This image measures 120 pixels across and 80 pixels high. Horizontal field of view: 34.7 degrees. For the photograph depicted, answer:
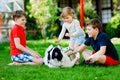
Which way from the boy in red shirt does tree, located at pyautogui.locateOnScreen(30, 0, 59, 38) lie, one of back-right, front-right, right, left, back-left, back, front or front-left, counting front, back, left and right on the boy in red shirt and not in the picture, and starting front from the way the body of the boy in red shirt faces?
left

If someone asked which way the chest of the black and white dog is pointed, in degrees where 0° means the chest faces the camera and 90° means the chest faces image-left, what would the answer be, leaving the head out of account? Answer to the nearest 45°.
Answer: approximately 45°

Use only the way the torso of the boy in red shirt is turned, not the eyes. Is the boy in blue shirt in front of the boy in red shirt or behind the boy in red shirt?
in front

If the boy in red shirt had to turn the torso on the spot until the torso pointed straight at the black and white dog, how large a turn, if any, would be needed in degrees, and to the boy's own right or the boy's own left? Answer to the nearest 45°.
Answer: approximately 45° to the boy's own right

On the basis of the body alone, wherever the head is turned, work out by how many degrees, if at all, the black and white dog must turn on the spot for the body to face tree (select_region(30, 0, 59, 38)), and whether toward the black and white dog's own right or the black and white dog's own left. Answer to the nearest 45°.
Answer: approximately 135° to the black and white dog's own right

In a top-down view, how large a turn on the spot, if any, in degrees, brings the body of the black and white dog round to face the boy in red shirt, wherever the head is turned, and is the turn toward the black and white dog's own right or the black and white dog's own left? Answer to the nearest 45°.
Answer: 0° — it already faces them

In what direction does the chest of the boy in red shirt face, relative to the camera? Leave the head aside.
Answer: to the viewer's right

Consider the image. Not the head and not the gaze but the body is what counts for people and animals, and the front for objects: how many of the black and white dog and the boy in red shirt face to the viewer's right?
1

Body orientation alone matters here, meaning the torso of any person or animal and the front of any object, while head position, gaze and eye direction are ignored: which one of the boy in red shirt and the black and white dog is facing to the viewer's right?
the boy in red shirt
